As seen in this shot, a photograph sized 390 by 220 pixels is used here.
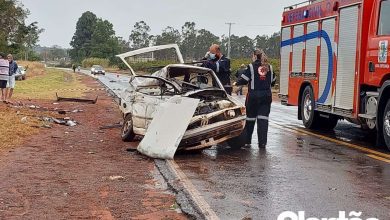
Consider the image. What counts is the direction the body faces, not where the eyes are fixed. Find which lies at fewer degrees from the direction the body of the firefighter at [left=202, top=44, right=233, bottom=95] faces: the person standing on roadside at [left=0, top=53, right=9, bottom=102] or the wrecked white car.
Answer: the wrecked white car

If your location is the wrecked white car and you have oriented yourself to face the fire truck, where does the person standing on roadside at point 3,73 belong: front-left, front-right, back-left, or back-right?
back-left

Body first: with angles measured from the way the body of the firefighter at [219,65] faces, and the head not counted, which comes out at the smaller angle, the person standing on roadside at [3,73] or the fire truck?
the person standing on roadside

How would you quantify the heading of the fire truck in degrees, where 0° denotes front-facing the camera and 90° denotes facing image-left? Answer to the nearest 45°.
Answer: approximately 315°

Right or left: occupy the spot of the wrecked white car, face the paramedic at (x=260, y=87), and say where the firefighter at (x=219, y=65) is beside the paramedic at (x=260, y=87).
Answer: left

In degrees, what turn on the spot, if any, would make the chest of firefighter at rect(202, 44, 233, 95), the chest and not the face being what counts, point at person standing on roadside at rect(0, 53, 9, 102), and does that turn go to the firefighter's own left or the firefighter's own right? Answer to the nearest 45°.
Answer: approximately 90° to the firefighter's own right

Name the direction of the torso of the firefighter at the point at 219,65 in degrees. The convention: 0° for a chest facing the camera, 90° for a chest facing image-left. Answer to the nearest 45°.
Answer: approximately 45°

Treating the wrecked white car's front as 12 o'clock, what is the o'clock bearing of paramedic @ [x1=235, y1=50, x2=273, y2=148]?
The paramedic is roughly at 10 o'clock from the wrecked white car.

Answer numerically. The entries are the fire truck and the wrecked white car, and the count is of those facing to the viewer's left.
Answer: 0

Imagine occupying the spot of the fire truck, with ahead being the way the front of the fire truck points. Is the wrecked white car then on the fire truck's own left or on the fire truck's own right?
on the fire truck's own right

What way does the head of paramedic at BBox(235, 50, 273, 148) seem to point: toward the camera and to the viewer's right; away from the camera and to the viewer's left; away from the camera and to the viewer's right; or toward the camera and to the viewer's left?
away from the camera and to the viewer's left
